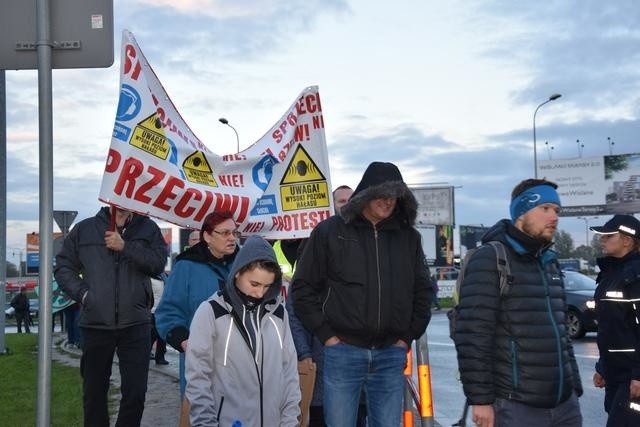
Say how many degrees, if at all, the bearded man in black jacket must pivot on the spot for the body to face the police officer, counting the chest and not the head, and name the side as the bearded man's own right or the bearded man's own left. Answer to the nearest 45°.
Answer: approximately 90° to the bearded man's own left

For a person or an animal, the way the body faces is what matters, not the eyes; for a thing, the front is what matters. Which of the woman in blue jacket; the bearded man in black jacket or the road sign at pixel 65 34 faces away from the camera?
the road sign

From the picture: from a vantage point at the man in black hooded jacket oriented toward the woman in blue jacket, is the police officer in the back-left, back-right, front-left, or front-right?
back-right

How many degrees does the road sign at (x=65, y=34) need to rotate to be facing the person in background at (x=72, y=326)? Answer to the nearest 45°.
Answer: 0° — it already faces them

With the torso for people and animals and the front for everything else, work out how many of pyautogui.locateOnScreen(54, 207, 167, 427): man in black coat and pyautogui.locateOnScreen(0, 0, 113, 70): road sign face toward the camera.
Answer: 1

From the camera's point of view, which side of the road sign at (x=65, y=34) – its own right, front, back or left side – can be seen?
back

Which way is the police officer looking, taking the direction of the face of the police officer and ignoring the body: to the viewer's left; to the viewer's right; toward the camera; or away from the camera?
to the viewer's left

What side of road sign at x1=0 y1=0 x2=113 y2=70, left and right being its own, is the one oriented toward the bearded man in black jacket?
right

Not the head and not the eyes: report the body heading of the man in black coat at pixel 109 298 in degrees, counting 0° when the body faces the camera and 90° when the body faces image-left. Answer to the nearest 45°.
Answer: approximately 0°
